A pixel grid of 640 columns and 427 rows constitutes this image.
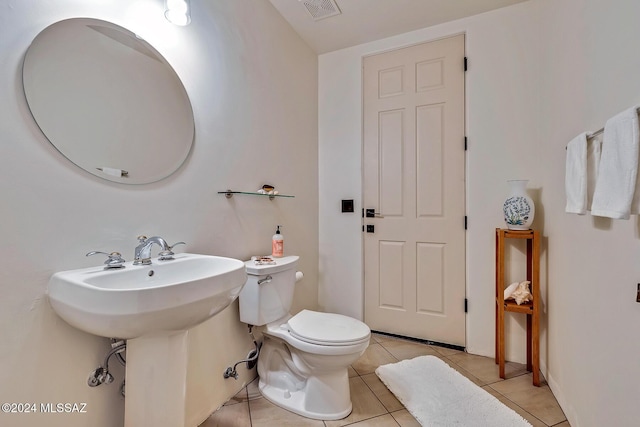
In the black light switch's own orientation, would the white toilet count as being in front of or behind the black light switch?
in front

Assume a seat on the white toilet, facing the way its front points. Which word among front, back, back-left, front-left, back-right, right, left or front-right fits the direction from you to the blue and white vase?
front-left

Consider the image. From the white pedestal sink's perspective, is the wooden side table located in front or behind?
in front

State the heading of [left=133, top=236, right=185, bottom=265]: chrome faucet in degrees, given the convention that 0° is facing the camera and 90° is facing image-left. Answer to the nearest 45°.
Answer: approximately 315°

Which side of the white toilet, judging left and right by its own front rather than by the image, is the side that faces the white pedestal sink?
right

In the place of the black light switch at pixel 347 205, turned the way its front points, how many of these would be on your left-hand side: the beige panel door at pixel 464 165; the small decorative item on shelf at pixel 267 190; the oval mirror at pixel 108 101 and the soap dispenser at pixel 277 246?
1

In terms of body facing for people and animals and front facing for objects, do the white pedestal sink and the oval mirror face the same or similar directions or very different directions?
same or similar directions

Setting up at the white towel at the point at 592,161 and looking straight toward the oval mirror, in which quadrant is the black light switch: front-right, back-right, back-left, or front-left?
front-right

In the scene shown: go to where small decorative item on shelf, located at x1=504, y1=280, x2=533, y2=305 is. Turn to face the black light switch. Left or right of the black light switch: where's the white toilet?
left

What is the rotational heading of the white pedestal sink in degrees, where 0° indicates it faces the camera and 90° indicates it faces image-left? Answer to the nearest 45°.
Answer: approximately 315°

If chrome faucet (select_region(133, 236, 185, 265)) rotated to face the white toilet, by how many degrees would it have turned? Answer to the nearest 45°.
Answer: approximately 45° to its left

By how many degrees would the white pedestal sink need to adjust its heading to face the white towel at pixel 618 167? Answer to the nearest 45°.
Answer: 0° — it already faces it

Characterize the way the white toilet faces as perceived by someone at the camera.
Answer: facing the viewer and to the right of the viewer

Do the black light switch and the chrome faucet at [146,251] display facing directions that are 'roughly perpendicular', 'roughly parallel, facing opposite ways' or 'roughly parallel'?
roughly perpendicular

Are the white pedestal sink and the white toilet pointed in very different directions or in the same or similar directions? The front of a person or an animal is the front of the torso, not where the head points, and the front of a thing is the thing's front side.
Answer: same or similar directions

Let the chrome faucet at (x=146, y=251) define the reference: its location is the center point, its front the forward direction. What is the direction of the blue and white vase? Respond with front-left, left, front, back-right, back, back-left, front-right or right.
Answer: front-left

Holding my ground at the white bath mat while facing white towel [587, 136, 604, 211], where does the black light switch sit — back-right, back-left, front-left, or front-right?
back-left

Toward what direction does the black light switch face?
toward the camera
